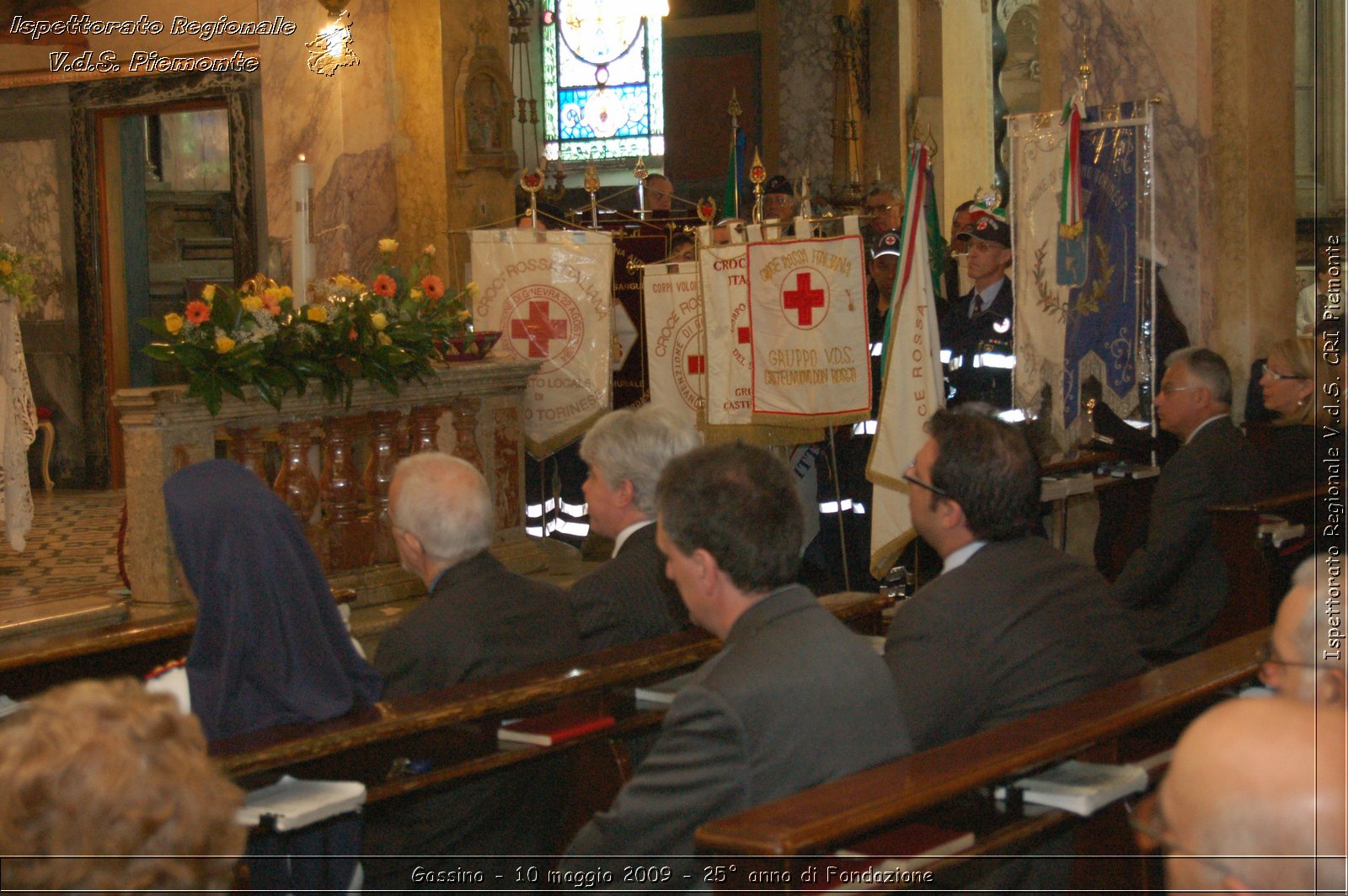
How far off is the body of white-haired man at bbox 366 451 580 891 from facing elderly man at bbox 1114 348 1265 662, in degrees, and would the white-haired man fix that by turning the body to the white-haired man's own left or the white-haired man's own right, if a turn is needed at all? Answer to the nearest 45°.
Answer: approximately 90° to the white-haired man's own right

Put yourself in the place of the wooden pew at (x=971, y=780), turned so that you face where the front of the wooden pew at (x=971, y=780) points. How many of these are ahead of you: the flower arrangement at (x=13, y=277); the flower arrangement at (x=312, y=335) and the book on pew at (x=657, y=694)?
3

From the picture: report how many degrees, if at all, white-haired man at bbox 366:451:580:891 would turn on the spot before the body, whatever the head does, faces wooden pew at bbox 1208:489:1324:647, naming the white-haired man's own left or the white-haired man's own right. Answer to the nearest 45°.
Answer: approximately 90° to the white-haired man's own right

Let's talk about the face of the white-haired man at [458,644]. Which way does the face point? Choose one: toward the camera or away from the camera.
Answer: away from the camera

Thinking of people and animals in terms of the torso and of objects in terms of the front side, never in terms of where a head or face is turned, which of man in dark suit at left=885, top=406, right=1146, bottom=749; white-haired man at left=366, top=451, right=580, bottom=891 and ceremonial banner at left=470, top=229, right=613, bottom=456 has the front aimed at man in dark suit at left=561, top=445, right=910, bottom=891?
the ceremonial banner

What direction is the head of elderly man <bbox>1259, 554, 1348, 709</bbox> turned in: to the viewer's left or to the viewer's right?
to the viewer's left

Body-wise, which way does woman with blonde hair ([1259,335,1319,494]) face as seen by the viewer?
to the viewer's left

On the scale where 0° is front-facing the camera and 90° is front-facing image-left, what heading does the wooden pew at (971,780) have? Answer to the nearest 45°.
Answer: approximately 135°

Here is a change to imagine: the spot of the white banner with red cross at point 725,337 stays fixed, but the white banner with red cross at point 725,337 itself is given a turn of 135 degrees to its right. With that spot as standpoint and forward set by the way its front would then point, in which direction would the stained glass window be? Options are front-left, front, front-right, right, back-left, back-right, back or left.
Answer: front-right

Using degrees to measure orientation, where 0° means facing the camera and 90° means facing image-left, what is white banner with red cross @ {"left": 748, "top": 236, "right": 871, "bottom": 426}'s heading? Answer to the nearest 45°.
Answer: approximately 0°

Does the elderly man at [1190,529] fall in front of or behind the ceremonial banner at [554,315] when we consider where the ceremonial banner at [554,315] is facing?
in front

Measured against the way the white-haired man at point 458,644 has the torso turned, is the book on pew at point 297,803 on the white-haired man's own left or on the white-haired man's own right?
on the white-haired man's own left

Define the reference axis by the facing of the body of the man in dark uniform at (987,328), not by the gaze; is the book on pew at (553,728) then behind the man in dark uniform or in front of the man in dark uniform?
in front
